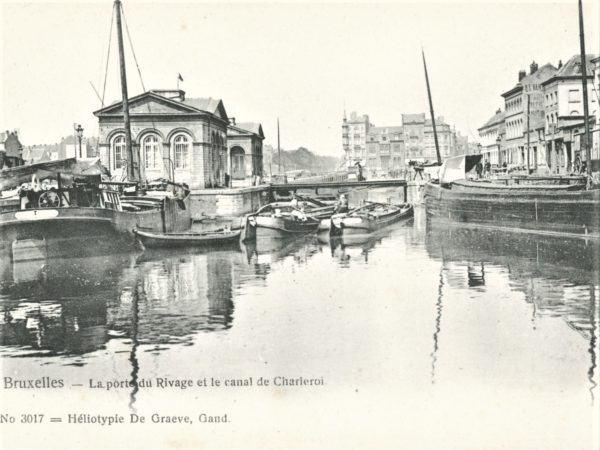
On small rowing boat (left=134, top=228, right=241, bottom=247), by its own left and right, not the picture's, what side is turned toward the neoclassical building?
right

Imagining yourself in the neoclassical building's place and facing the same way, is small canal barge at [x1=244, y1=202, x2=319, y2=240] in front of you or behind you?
in front

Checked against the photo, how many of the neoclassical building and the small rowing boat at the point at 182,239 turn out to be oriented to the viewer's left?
1

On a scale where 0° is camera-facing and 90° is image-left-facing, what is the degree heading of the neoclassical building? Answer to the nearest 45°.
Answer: approximately 0°

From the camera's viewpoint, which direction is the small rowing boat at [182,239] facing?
to the viewer's left

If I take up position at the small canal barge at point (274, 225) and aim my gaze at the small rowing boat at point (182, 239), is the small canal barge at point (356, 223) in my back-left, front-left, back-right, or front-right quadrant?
back-left

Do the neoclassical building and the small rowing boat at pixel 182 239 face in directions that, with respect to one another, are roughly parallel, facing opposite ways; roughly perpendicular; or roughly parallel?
roughly perpendicular

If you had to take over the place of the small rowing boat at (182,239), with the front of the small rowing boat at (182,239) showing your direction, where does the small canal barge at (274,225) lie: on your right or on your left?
on your right

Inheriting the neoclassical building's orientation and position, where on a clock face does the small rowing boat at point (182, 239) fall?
The small rowing boat is roughly at 12 o'clock from the neoclassical building.

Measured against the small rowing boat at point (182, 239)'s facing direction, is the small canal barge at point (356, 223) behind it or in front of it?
behind
